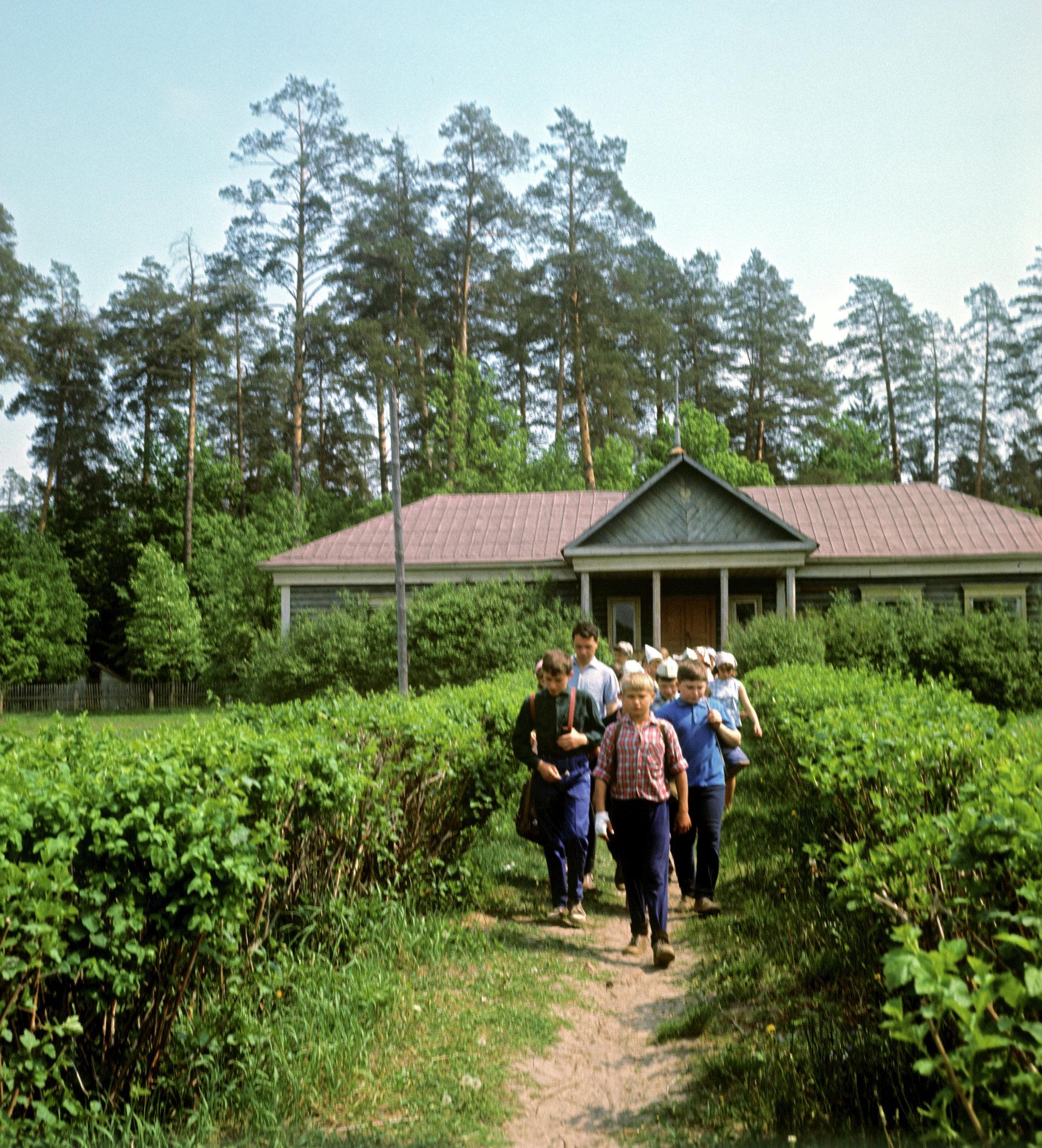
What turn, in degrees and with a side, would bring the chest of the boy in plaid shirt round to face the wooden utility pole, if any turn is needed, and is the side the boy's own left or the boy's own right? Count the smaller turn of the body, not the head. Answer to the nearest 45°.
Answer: approximately 180°

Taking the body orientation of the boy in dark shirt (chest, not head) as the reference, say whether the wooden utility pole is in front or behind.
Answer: behind

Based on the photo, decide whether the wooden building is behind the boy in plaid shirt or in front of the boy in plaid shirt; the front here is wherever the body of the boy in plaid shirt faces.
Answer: behind

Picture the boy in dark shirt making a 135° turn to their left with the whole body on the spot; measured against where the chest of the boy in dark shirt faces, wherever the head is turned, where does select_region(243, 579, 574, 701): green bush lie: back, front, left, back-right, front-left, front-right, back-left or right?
front-left

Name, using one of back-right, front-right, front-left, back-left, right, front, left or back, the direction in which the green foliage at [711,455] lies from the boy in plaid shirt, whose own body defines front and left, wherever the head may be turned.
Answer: back

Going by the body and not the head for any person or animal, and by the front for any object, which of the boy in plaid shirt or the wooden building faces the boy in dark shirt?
the wooden building

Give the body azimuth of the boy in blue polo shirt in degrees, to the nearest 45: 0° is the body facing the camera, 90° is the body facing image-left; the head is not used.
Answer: approximately 0°
